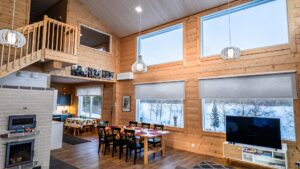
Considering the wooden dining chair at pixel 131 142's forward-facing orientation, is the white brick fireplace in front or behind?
behind

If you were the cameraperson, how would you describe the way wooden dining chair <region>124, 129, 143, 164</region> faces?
facing away from the viewer and to the right of the viewer

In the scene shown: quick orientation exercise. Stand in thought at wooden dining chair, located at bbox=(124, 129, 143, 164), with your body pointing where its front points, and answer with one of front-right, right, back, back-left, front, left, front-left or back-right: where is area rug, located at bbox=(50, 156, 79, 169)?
back-left

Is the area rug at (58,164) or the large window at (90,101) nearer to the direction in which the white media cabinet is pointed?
the area rug

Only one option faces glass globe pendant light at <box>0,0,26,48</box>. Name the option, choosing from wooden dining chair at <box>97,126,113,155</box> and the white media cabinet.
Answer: the white media cabinet

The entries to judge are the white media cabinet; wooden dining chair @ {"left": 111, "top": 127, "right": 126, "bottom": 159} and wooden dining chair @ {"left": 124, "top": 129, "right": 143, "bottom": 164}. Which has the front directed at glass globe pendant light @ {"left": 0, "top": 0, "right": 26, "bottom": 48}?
the white media cabinet

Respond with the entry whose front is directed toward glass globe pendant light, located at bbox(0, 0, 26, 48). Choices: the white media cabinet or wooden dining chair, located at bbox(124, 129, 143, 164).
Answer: the white media cabinet

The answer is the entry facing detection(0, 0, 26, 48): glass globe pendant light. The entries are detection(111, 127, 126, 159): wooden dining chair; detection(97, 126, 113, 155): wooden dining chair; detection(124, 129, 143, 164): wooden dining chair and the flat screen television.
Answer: the flat screen television

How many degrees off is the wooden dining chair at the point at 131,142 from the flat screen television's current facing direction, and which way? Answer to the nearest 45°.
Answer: approximately 45° to its right

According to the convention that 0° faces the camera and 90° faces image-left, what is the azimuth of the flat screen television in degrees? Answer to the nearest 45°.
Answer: approximately 45°

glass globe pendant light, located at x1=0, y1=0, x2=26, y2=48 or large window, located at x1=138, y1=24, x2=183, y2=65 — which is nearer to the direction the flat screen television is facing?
the glass globe pendant light

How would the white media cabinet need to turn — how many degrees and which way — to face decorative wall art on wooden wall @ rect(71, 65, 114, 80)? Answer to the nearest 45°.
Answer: approximately 45° to its right
